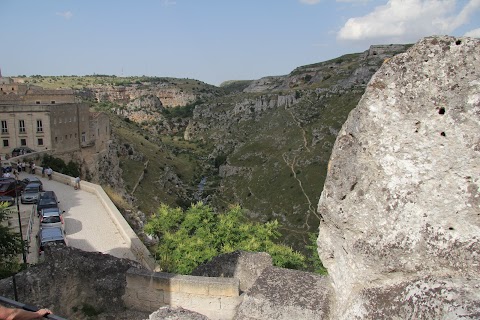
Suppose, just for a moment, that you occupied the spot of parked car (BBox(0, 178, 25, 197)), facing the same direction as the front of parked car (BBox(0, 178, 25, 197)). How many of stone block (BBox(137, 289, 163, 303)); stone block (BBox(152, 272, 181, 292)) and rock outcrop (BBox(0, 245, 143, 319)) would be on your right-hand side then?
3

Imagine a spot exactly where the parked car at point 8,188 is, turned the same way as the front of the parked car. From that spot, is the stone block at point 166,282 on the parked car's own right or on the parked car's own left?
on the parked car's own right

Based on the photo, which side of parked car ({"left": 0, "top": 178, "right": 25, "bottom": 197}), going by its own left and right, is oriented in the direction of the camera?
right

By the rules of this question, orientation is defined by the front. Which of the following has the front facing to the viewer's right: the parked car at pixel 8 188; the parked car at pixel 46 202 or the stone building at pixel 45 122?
the parked car at pixel 8 188

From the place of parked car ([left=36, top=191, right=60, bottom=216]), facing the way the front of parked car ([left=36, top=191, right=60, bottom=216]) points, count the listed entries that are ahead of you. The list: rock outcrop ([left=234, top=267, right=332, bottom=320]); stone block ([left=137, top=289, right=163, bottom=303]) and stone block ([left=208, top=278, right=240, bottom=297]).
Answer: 3

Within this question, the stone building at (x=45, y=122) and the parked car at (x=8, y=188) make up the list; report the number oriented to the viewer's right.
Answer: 1

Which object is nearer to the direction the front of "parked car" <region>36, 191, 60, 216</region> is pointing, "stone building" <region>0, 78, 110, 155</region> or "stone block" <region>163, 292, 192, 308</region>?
the stone block
